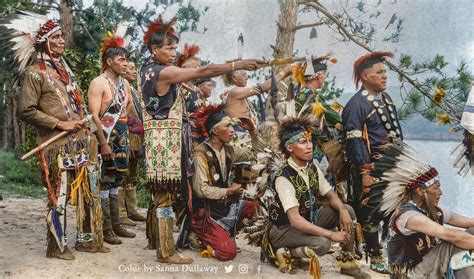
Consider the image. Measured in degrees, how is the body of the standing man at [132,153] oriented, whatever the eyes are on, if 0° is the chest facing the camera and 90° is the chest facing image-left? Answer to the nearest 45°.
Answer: approximately 315°

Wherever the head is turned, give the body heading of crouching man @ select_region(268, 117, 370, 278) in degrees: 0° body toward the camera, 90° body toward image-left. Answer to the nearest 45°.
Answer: approximately 315°

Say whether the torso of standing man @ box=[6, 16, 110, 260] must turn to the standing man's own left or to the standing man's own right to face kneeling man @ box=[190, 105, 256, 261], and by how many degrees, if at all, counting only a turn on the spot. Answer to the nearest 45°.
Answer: approximately 45° to the standing man's own left

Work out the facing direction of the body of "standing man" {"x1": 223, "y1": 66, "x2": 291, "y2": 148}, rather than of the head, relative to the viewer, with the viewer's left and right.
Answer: facing to the right of the viewer

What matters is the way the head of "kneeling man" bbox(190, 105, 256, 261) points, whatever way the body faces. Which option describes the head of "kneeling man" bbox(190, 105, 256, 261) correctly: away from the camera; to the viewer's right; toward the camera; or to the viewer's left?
to the viewer's right

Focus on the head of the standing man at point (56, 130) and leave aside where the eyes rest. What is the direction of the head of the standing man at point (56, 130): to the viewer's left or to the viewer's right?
to the viewer's right
